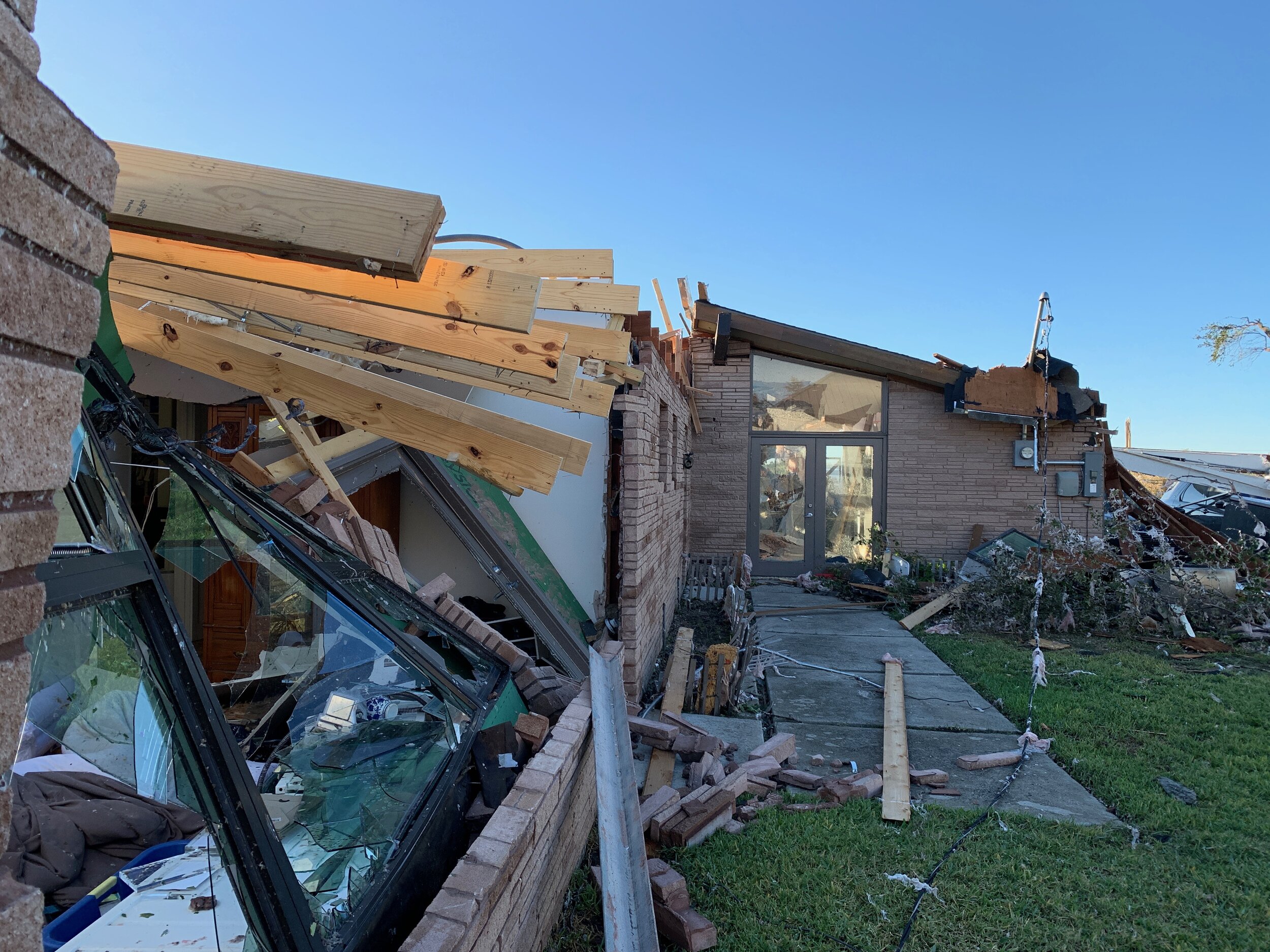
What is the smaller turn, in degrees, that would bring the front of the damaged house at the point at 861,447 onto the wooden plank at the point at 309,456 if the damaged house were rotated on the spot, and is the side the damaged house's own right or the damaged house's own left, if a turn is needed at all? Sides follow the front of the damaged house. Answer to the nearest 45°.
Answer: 0° — it already faces it

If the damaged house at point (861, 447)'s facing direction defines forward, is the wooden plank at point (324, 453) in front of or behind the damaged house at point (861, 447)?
in front

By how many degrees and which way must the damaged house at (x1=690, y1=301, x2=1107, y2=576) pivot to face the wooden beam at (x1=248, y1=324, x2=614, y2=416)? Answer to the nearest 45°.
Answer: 0° — it already faces it

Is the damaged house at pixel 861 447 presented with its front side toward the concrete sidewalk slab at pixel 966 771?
yes

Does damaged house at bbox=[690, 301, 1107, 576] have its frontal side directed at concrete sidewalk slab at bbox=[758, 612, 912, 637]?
yes

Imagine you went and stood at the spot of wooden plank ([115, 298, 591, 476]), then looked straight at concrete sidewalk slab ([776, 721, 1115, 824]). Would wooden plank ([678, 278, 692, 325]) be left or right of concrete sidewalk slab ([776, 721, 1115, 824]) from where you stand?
left

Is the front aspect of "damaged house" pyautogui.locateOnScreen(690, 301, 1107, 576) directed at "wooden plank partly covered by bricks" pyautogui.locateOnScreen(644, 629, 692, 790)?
yes

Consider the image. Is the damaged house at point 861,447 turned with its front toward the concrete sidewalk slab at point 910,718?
yes

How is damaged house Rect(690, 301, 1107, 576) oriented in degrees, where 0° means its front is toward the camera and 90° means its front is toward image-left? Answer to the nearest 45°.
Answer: approximately 0°

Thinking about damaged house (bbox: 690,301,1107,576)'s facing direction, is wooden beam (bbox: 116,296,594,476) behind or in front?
in front

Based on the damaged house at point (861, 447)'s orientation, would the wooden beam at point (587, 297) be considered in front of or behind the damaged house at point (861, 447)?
in front

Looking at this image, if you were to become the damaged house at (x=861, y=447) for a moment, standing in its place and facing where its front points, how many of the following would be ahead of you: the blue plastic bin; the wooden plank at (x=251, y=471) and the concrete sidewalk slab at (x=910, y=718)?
3

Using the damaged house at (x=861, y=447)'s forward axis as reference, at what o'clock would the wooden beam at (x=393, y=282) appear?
The wooden beam is roughly at 12 o'clock from the damaged house.

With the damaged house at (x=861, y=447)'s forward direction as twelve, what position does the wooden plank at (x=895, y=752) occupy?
The wooden plank is roughly at 12 o'clock from the damaged house.
